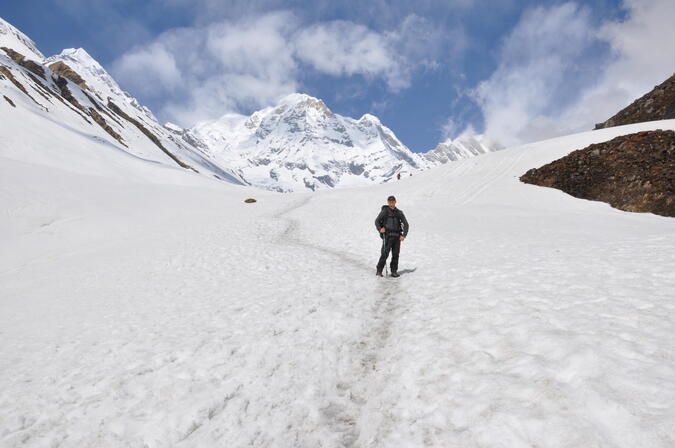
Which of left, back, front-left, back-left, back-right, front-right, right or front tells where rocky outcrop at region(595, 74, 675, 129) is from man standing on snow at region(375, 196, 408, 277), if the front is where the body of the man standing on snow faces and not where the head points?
back-left

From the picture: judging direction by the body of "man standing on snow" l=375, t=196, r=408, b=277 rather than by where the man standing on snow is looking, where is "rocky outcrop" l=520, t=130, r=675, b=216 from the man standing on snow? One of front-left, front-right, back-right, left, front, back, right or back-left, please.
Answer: back-left

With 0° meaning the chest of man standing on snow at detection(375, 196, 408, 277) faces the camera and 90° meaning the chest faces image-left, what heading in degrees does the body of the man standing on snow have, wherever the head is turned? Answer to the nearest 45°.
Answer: approximately 0°
